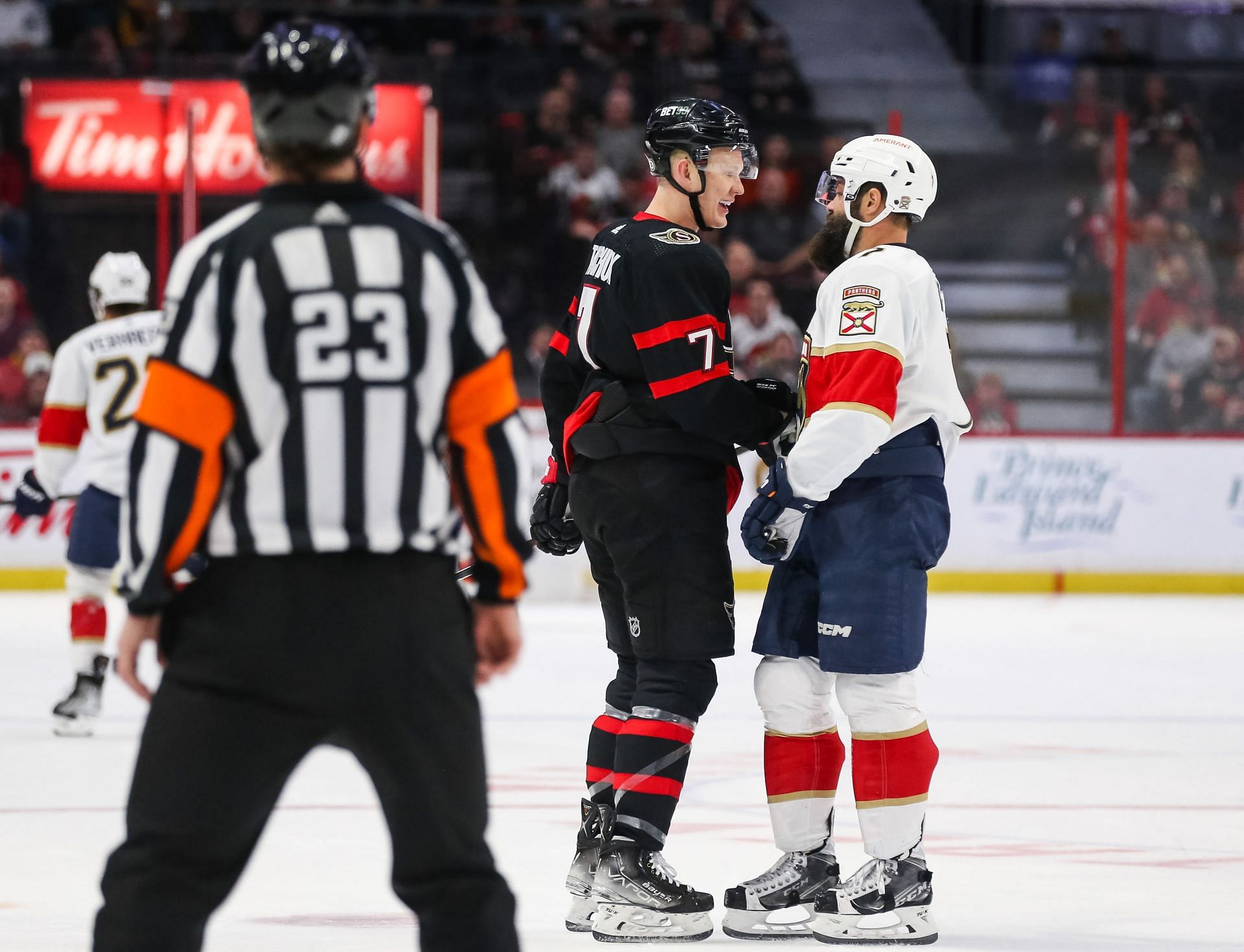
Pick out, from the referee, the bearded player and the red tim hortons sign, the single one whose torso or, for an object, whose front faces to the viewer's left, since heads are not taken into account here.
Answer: the bearded player

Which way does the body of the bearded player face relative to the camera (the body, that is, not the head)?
to the viewer's left

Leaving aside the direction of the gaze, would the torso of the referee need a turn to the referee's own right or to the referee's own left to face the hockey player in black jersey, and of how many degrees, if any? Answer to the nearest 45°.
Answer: approximately 45° to the referee's own right

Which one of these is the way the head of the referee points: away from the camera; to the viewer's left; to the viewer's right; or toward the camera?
away from the camera

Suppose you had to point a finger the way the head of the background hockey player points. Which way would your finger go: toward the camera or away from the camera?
away from the camera

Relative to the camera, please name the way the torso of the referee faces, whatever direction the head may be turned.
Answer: away from the camera

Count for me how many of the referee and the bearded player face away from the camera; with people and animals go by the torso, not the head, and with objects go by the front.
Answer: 1

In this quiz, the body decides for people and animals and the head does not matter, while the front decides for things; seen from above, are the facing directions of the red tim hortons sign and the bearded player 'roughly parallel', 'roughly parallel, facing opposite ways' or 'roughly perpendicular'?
roughly perpendicular

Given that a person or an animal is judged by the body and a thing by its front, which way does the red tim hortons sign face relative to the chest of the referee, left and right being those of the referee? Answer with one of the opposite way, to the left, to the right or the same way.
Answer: the opposite way

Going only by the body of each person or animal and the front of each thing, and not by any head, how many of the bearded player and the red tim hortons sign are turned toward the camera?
1

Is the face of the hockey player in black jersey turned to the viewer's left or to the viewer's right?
to the viewer's right

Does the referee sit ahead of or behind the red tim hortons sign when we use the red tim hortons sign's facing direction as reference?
ahead

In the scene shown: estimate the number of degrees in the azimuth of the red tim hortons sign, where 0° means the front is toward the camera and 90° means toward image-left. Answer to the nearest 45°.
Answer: approximately 0°

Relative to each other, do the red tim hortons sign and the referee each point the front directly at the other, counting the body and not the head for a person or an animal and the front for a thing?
yes

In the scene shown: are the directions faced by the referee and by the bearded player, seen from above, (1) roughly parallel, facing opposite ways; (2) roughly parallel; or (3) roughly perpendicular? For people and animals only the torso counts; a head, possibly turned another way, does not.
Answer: roughly perpendicular

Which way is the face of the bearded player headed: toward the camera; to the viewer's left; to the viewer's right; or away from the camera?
to the viewer's left
